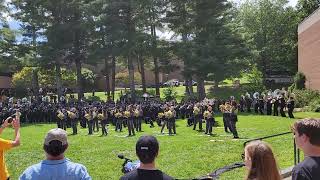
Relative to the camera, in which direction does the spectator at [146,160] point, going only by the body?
away from the camera

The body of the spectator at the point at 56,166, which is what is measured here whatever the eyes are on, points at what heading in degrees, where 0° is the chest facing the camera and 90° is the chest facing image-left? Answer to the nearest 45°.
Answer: approximately 180°

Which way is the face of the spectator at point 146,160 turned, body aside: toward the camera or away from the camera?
away from the camera

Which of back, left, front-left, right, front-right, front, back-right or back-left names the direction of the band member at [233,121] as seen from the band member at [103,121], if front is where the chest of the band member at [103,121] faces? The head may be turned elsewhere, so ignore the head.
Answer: left

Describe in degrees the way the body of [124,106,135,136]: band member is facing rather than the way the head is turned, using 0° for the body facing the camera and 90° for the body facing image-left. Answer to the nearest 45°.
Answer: approximately 45°

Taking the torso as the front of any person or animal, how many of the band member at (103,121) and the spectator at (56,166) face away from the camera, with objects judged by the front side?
1

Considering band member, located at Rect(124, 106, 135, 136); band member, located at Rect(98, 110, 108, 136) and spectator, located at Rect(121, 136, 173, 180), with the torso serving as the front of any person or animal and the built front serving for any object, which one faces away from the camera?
the spectator

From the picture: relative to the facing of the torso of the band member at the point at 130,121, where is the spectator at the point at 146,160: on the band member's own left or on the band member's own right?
on the band member's own left

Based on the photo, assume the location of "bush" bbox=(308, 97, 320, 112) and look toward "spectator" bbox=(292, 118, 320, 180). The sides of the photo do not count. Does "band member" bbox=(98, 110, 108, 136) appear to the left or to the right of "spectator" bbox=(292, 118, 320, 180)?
right

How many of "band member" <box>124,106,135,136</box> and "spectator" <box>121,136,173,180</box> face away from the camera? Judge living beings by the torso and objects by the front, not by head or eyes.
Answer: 1

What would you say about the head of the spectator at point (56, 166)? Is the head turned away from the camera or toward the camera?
away from the camera

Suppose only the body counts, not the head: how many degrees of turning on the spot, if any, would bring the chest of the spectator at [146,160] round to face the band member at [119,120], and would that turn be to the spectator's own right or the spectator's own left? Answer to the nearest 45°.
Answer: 0° — they already face them
